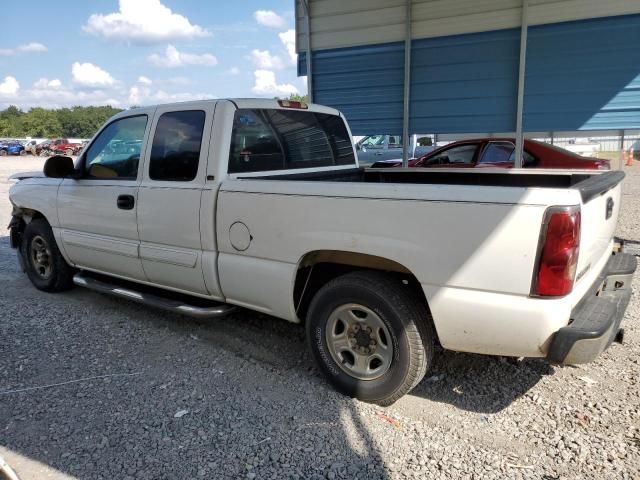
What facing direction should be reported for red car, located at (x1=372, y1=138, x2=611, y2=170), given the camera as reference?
facing to the left of the viewer

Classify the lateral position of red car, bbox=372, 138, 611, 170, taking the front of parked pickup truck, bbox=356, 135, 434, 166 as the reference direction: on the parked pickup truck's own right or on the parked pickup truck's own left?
on the parked pickup truck's own left

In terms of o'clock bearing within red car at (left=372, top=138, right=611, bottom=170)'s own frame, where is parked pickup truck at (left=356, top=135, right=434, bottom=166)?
The parked pickup truck is roughly at 2 o'clock from the red car.

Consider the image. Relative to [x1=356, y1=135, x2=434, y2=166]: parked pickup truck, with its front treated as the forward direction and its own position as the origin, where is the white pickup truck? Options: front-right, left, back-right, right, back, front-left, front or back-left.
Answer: left

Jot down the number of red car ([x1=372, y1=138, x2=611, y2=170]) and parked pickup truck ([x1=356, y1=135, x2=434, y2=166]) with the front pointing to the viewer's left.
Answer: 2

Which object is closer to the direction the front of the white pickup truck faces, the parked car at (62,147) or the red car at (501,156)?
the parked car

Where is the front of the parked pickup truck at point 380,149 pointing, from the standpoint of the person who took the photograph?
facing to the left of the viewer

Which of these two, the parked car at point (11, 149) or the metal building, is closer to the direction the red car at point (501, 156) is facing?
the parked car

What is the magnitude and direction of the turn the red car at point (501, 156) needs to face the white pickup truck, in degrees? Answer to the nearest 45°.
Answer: approximately 90° to its left

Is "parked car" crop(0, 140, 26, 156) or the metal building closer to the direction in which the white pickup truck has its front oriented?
the parked car

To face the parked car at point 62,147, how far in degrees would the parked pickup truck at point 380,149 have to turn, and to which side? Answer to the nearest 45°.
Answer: approximately 45° to its right
